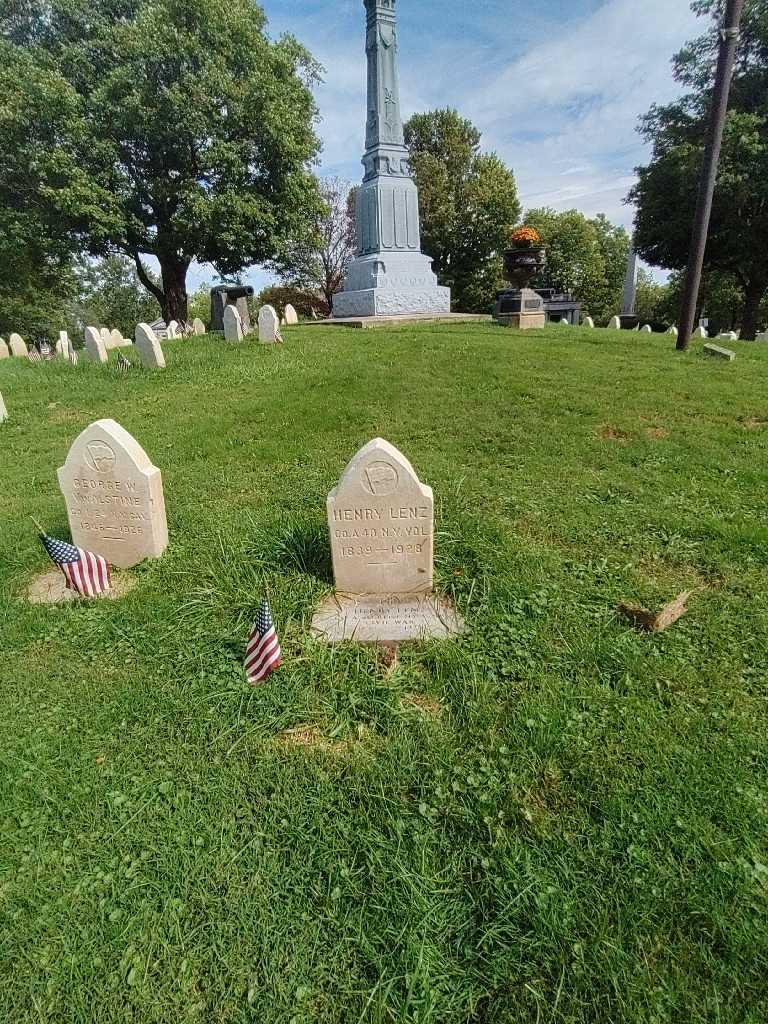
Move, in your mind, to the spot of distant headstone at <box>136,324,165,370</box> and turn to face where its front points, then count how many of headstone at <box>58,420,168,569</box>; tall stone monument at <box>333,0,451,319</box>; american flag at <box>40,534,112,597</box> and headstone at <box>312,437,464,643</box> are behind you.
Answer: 1

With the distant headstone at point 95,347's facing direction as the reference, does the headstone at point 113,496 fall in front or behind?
in front

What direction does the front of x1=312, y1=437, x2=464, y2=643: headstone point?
toward the camera

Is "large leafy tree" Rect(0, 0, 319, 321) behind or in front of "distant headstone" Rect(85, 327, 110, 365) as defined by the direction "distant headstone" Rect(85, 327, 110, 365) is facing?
behind

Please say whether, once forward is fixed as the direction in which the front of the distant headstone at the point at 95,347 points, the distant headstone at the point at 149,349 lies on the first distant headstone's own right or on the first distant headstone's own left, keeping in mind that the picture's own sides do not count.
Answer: on the first distant headstone's own left

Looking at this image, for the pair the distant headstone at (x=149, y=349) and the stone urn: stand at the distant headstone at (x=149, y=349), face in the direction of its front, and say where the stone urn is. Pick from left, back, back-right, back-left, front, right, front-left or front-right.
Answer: back-left

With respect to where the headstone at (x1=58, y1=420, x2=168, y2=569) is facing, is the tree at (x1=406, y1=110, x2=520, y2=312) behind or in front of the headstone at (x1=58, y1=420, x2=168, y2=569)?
behind

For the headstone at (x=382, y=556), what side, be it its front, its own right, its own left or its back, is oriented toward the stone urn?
back

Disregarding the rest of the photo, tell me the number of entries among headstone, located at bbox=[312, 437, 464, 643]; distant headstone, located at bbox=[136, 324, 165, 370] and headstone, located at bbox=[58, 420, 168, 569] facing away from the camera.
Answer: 0

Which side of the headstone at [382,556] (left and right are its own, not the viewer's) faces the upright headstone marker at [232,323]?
back

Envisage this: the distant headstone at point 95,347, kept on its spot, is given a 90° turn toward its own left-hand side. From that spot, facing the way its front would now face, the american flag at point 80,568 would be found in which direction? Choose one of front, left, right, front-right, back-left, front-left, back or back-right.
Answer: front-right

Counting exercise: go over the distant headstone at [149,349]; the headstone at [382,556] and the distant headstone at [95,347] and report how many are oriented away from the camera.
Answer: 0

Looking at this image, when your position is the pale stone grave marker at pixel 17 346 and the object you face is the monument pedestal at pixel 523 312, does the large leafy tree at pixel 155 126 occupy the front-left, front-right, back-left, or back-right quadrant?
front-left

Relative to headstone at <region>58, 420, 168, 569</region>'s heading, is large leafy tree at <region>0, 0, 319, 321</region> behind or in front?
behind

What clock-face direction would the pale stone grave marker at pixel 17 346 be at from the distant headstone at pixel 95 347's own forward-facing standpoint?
The pale stone grave marker is roughly at 4 o'clock from the distant headstone.

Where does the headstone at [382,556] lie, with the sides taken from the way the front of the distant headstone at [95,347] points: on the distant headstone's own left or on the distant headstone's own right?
on the distant headstone's own left
